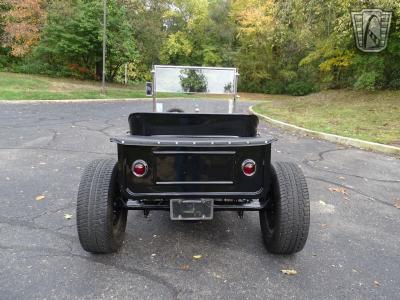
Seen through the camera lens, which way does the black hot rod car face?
facing away from the viewer

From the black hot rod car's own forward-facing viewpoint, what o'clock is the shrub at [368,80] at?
The shrub is roughly at 1 o'clock from the black hot rod car.

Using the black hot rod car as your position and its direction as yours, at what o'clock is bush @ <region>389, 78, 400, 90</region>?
The bush is roughly at 1 o'clock from the black hot rod car.

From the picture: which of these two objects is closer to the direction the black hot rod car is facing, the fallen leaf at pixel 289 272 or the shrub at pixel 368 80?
the shrub

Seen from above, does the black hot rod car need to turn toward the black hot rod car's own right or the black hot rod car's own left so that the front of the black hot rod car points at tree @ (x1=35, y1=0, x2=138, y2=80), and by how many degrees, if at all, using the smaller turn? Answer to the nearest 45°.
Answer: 0° — it already faces it

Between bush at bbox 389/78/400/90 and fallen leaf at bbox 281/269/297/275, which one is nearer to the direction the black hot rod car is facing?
the bush

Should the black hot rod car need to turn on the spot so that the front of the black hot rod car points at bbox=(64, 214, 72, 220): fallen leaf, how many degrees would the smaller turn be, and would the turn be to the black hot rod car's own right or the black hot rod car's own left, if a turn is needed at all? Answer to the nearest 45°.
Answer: approximately 45° to the black hot rod car's own left

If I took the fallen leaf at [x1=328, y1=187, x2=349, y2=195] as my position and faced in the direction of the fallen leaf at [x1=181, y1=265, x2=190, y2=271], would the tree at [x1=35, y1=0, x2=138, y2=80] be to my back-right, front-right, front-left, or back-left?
back-right
